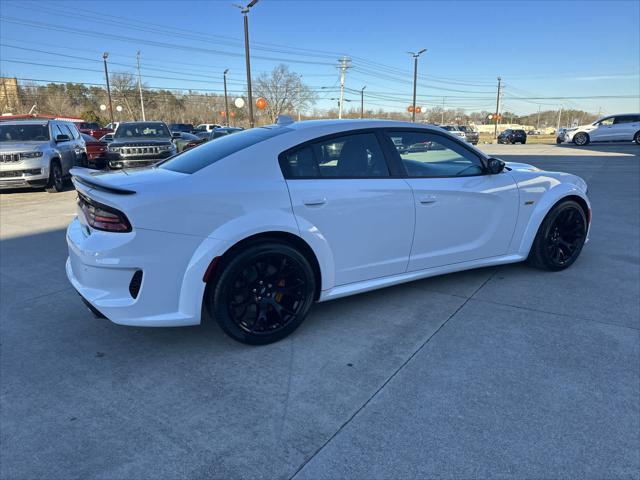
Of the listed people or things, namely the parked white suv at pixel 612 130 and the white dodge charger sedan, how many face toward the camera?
0

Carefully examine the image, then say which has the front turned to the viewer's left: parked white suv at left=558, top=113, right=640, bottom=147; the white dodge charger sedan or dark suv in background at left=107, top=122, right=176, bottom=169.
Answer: the parked white suv

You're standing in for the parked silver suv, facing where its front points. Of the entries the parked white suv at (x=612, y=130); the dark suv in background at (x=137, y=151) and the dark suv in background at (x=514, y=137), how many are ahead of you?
0

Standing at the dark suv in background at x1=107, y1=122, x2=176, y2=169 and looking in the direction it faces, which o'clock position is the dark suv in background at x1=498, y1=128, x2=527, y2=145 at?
the dark suv in background at x1=498, y1=128, x2=527, y2=145 is roughly at 8 o'clock from the dark suv in background at x1=107, y1=122, x2=176, y2=169.

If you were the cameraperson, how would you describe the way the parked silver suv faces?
facing the viewer and to the left of the viewer

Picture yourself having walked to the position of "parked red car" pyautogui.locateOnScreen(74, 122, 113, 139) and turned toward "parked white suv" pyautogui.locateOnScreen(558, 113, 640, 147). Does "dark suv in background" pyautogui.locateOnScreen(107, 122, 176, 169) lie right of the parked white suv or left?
right

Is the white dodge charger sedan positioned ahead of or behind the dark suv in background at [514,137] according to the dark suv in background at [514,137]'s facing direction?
ahead

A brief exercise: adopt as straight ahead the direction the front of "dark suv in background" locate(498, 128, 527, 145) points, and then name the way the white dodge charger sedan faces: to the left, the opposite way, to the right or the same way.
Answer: the opposite way

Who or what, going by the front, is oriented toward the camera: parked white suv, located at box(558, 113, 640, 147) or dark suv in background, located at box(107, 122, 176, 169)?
the dark suv in background

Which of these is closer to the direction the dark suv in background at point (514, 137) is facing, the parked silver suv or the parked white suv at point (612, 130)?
the parked silver suv

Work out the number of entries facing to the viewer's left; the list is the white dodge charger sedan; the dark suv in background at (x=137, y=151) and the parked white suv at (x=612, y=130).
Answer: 1

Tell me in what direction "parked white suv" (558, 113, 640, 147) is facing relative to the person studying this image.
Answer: facing to the left of the viewer

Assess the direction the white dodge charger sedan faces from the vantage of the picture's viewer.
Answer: facing away from the viewer and to the right of the viewer

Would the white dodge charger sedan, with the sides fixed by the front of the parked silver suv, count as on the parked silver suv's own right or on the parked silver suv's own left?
on the parked silver suv's own left

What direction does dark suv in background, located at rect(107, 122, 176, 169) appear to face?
toward the camera

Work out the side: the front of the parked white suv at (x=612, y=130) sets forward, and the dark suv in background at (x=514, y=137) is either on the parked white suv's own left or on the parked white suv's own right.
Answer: on the parked white suv's own right

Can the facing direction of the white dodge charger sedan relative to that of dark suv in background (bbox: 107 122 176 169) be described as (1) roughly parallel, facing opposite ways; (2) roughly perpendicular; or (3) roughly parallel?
roughly perpendicular
